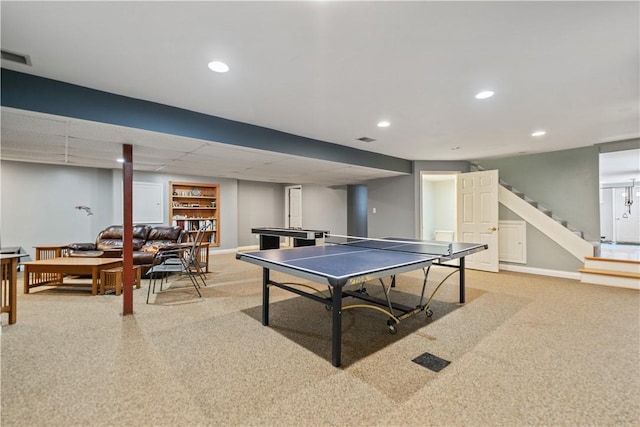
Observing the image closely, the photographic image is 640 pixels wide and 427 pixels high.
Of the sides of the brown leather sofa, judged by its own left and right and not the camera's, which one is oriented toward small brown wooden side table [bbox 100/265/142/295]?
front

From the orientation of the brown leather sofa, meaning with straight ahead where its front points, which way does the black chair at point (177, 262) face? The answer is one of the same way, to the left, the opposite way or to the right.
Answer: to the right

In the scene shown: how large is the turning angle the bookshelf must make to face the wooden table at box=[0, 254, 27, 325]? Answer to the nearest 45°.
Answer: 0° — it already faces it

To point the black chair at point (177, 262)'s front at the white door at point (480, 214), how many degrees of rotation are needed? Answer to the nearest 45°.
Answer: approximately 180°

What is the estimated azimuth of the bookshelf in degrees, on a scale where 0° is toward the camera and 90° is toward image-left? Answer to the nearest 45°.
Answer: approximately 0°

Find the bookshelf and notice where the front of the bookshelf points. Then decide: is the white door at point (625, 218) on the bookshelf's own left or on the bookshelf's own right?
on the bookshelf's own left

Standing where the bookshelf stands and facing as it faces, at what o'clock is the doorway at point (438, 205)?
The doorway is roughly at 10 o'clock from the bookshelf.

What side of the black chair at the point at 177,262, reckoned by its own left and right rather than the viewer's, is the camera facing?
left

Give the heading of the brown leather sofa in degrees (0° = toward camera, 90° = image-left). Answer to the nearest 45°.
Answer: approximately 0°

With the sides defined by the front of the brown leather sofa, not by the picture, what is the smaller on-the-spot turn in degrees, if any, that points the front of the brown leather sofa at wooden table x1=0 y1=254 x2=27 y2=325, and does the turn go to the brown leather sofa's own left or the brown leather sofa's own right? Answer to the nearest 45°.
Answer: approximately 45° to the brown leather sofa's own right

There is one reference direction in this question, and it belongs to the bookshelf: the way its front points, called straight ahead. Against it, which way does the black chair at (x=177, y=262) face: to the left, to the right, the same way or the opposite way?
to the right

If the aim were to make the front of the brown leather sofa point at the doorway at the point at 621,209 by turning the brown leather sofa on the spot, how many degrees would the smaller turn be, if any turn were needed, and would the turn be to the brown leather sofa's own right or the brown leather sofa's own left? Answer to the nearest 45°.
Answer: approximately 90° to the brown leather sofa's own left

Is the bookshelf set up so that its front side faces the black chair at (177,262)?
yes

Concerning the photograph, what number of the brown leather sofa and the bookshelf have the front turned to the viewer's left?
0
